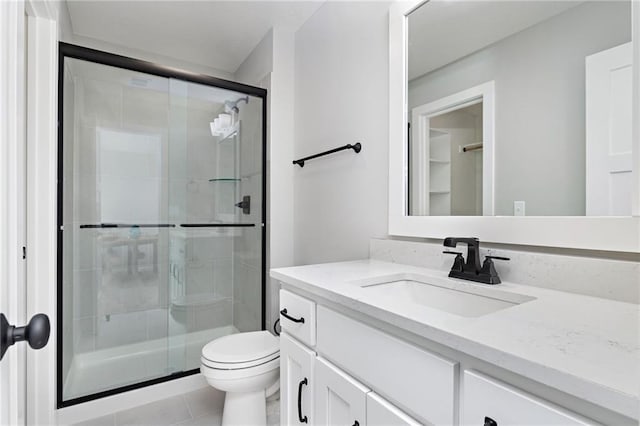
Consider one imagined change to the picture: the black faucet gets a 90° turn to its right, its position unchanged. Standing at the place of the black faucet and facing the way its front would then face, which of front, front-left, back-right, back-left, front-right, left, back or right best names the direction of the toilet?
front-left

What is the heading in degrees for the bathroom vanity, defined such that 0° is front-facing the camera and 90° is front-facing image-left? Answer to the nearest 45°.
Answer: approximately 45°

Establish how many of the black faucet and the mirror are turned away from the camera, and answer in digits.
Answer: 0

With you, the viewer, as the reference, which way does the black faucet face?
facing the viewer and to the left of the viewer

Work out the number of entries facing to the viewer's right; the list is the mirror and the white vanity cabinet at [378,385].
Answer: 0

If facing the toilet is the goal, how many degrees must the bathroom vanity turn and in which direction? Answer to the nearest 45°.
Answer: approximately 90° to its right

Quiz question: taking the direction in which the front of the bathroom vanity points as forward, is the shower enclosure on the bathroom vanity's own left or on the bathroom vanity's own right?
on the bathroom vanity's own right

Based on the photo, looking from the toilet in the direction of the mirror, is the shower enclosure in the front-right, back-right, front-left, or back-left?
back-left
